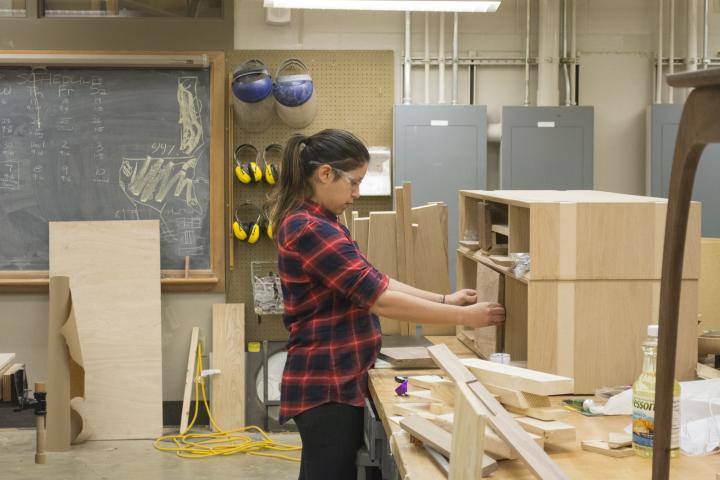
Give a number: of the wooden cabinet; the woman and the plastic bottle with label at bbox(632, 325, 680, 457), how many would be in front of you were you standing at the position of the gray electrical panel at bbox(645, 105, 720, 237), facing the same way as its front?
3

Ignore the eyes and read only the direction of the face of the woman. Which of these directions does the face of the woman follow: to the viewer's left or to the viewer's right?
to the viewer's right

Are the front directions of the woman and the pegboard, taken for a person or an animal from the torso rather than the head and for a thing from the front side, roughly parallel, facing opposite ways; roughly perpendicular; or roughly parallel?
roughly perpendicular

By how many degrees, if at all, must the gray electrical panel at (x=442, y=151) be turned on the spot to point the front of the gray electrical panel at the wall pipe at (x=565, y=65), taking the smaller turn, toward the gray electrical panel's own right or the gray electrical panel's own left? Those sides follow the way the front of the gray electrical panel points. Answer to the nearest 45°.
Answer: approximately 90° to the gray electrical panel's own left

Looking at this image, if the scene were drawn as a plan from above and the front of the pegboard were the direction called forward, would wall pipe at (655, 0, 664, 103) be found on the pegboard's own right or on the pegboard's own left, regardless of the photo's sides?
on the pegboard's own left

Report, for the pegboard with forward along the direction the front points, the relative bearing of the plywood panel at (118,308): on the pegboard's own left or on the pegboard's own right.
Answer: on the pegboard's own right

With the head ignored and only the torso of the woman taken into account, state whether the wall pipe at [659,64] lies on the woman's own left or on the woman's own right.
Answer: on the woman's own left

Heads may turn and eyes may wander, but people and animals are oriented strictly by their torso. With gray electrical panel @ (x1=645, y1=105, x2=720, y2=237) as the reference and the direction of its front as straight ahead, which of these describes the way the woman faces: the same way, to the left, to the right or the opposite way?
to the left

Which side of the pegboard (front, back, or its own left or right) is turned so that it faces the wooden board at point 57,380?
right

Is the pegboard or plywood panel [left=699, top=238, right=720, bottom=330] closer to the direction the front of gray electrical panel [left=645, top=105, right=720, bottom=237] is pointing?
the plywood panel

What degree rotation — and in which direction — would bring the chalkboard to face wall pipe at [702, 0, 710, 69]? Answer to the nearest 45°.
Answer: approximately 90° to its left

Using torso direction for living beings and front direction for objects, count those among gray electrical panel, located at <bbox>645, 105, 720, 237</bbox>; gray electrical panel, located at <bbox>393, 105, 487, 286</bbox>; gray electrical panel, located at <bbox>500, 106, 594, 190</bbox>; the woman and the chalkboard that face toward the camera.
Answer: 4

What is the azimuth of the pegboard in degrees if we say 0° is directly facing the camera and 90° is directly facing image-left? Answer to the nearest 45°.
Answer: approximately 0°

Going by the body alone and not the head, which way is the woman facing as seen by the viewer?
to the viewer's right

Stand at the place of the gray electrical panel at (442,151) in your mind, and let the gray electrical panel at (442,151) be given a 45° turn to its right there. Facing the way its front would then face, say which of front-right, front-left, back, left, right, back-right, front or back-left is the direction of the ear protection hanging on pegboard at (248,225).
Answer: front-right
